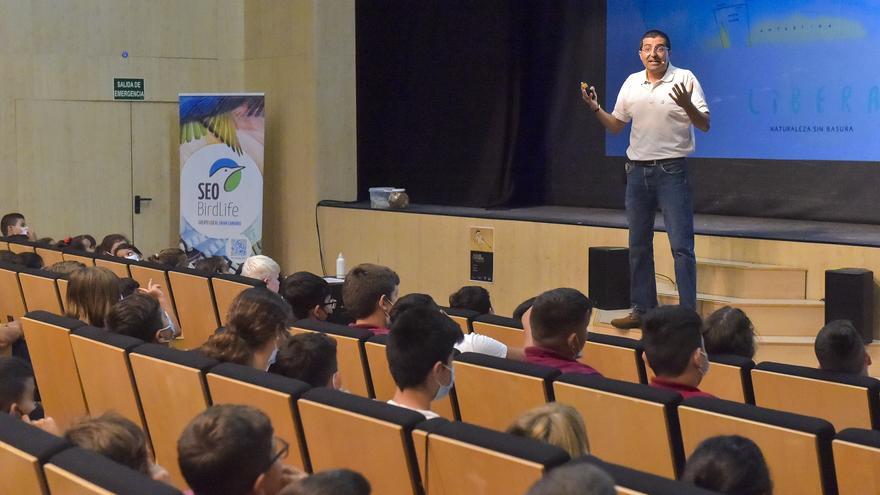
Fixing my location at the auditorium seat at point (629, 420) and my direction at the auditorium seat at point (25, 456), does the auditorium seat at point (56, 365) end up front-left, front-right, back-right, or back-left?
front-right

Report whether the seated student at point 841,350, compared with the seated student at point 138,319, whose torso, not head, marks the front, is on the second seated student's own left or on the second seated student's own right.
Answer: on the second seated student's own right

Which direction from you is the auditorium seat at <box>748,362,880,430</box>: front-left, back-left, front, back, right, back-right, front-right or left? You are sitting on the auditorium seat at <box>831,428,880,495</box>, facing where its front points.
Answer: front-left

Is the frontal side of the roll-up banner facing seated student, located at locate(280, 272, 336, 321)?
yes

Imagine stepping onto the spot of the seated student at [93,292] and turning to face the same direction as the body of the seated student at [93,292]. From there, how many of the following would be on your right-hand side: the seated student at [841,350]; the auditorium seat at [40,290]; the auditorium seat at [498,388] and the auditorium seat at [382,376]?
3

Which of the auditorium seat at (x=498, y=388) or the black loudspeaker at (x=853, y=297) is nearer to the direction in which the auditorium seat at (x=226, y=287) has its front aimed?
the black loudspeaker

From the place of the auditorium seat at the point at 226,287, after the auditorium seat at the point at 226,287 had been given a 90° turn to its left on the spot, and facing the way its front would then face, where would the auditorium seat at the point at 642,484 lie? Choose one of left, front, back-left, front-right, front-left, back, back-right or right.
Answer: back-left

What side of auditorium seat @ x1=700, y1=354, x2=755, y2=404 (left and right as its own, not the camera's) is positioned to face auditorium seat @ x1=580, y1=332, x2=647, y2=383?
left

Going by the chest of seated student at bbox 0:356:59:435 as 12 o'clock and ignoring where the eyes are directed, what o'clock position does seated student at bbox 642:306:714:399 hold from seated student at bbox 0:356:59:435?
seated student at bbox 642:306:714:399 is roughly at 2 o'clock from seated student at bbox 0:356:59:435.

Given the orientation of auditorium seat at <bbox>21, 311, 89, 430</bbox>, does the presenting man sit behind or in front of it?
in front

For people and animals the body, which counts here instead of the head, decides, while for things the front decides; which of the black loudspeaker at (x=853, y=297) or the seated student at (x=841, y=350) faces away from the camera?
the seated student

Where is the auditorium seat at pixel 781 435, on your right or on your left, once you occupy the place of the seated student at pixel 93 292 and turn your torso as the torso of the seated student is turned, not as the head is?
on your right

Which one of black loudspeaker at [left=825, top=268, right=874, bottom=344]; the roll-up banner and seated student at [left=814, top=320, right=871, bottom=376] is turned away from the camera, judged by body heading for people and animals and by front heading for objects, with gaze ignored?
the seated student

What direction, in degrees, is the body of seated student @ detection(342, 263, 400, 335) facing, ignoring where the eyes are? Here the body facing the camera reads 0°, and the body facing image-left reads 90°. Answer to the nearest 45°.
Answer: approximately 225°

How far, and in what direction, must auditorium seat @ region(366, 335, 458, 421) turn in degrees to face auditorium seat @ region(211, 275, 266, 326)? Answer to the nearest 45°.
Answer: approximately 90° to its left

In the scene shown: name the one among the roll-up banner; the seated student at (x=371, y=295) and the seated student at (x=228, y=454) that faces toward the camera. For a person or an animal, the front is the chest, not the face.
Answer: the roll-up banner

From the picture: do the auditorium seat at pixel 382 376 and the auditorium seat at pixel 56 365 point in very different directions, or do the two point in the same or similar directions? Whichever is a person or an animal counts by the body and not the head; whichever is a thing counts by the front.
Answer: same or similar directions

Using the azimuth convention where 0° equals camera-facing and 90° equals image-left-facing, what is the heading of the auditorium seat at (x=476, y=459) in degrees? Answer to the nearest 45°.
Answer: approximately 225°

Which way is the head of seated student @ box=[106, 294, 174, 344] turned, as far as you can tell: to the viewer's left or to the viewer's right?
to the viewer's right
